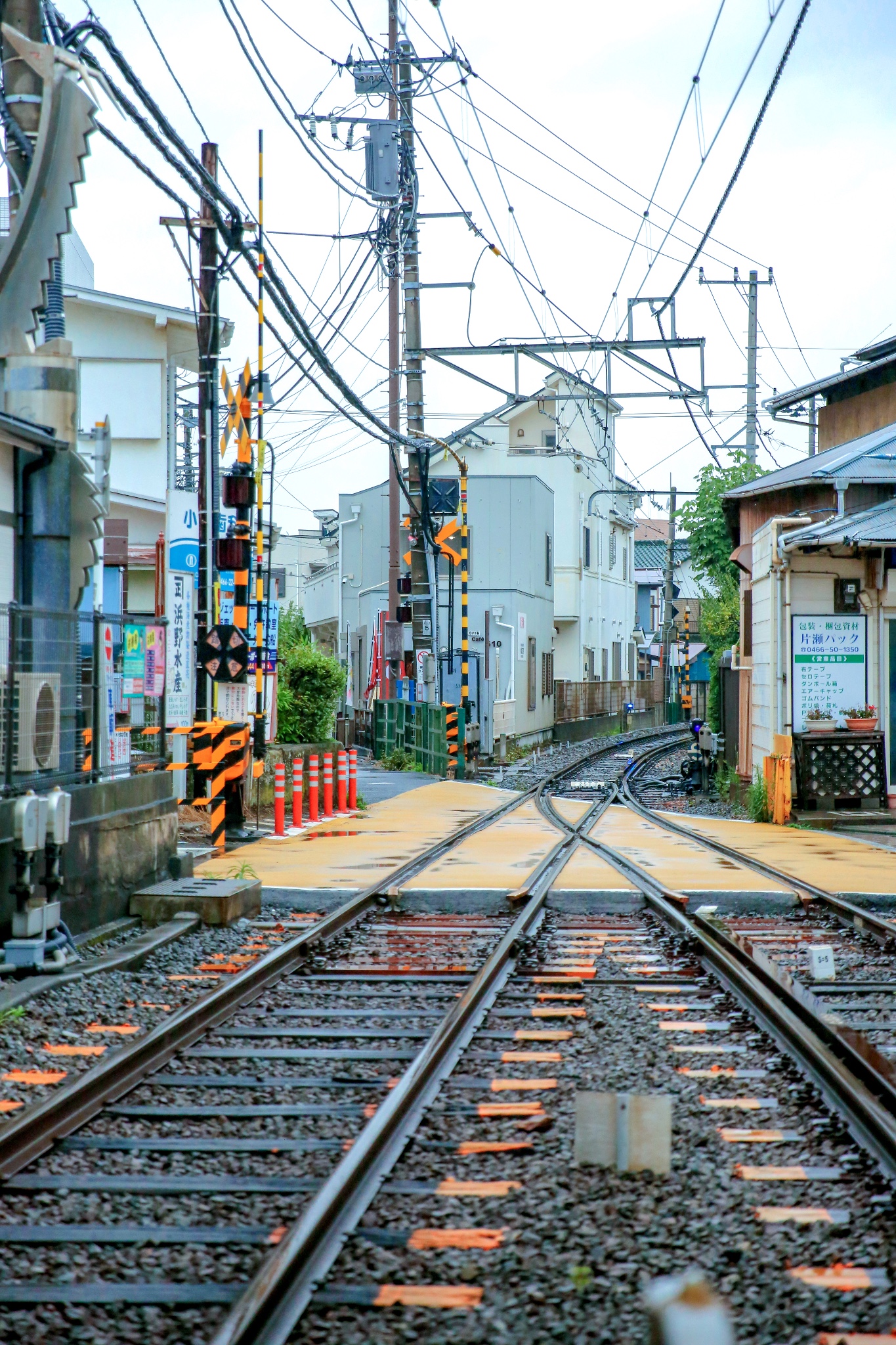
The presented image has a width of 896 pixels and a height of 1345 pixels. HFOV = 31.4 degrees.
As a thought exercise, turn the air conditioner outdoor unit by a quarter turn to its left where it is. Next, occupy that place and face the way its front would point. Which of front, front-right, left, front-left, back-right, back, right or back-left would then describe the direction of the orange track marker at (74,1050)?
back-right

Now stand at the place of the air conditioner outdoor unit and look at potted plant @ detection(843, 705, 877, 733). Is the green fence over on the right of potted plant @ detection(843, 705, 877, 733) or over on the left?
left

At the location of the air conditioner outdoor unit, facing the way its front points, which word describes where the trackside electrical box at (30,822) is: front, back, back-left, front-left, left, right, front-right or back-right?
front-right
